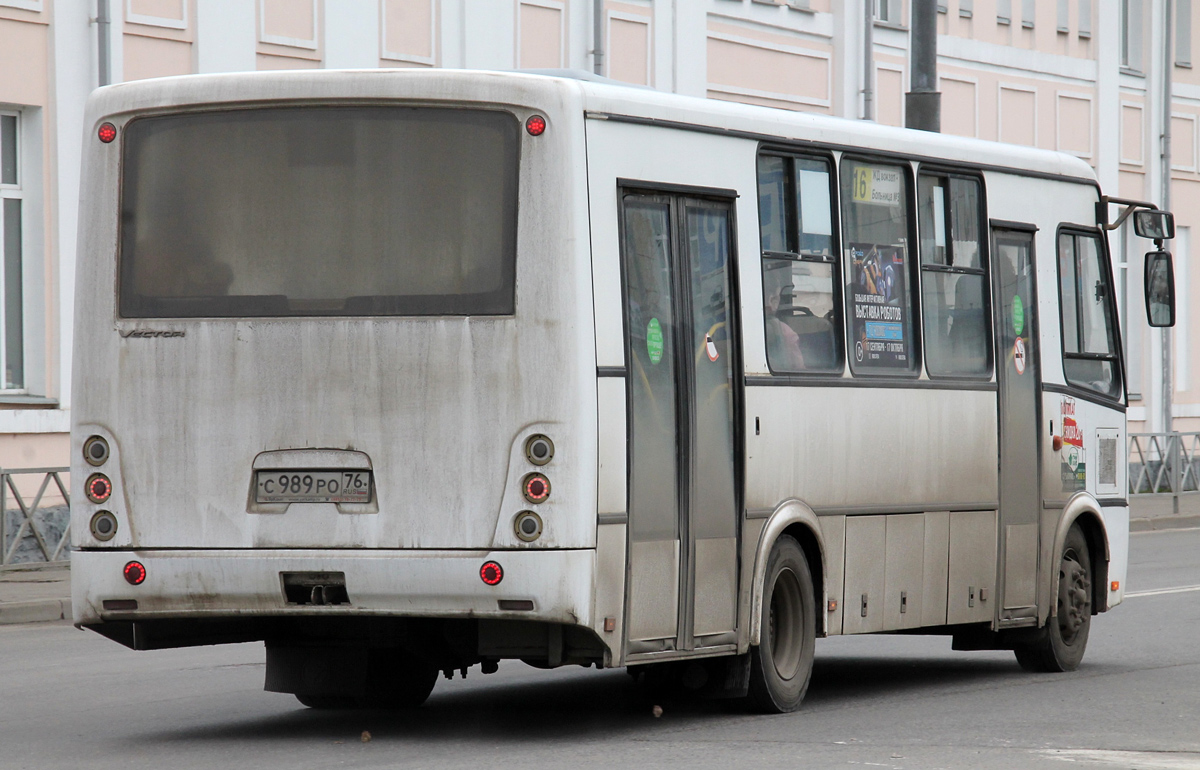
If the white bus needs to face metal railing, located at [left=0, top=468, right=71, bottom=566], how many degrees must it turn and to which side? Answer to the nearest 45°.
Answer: approximately 90° to its left

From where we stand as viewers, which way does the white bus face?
facing away from the viewer and to the right of the viewer
